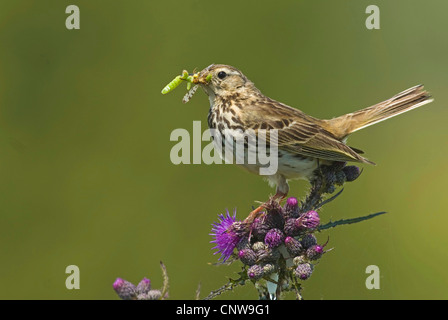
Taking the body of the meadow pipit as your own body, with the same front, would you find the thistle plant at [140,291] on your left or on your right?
on your left

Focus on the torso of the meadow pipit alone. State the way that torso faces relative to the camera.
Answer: to the viewer's left
